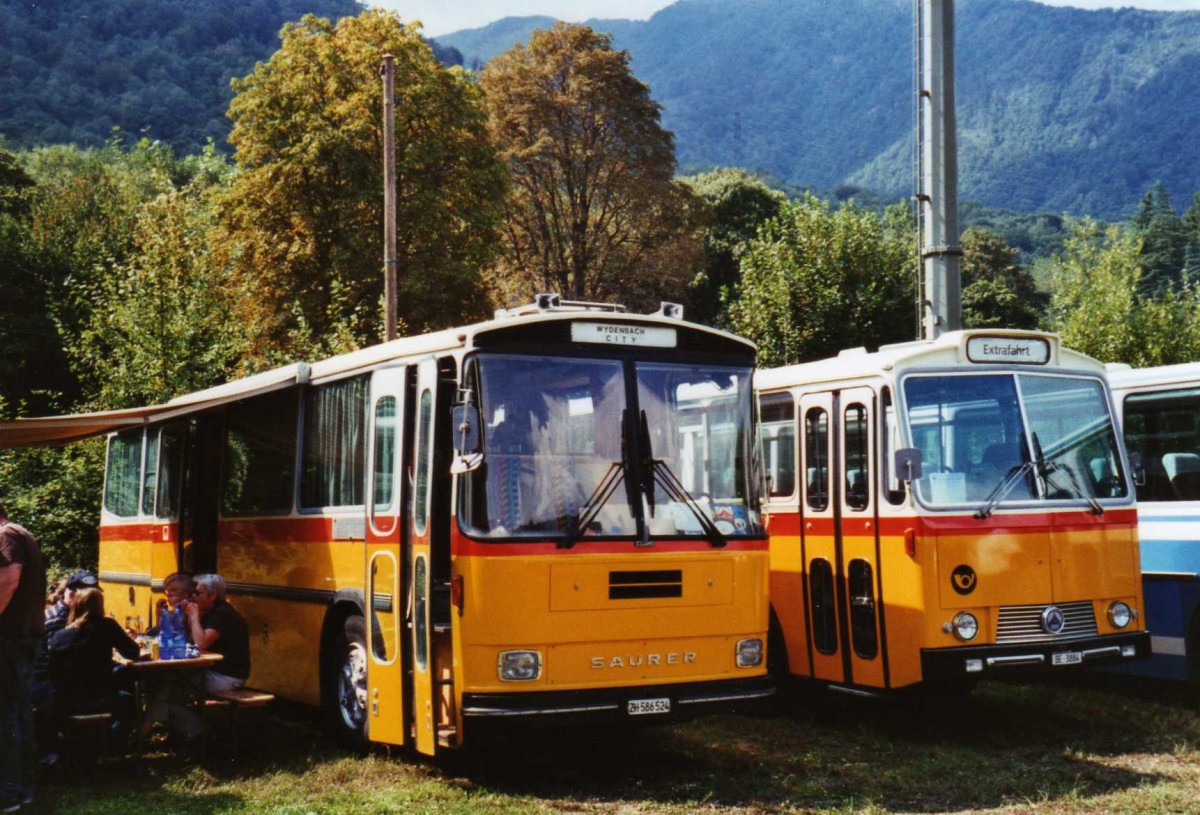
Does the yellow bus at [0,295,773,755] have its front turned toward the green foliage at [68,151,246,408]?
no

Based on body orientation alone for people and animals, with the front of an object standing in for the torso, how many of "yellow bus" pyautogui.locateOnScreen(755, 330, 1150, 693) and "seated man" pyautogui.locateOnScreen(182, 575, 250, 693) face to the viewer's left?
1

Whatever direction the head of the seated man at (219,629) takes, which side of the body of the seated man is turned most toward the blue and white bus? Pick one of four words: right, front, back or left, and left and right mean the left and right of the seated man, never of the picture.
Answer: back

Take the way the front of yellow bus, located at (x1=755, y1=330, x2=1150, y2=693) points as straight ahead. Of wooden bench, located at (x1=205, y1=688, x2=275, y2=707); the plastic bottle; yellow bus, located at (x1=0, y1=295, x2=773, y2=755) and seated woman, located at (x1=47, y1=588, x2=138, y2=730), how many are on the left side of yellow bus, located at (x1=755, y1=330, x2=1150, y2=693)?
0

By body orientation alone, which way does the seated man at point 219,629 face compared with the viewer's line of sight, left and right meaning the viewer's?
facing to the left of the viewer

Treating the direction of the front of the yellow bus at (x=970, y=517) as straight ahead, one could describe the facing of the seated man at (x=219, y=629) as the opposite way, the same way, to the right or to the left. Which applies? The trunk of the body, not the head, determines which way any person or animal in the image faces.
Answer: to the right

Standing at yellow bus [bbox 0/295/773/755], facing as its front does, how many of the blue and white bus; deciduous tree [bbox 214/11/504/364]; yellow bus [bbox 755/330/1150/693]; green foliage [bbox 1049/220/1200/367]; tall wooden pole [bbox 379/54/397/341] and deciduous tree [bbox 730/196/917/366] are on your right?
0

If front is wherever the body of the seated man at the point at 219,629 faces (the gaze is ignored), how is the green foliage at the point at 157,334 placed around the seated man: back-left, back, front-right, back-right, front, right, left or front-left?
right

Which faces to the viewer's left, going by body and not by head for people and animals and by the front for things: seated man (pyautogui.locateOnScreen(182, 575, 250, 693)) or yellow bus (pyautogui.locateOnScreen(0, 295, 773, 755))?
the seated man

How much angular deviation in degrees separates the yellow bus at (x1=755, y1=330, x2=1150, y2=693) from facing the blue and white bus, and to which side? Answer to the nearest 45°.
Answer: approximately 90° to its left

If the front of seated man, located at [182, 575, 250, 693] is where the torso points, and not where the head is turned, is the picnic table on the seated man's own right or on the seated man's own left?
on the seated man's own left

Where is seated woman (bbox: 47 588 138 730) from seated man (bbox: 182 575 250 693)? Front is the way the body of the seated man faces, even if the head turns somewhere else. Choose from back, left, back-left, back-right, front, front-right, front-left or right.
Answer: front-left

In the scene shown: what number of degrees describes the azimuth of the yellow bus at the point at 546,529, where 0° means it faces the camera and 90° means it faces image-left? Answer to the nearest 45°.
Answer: approximately 315°

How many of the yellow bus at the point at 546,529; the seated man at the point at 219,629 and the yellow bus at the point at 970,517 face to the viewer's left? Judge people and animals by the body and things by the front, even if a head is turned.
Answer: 1
